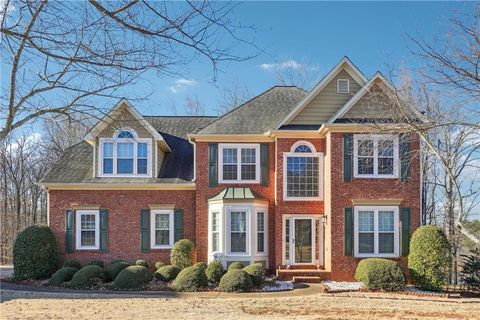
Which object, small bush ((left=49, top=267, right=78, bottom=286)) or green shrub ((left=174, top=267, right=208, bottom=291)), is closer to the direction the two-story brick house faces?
the green shrub

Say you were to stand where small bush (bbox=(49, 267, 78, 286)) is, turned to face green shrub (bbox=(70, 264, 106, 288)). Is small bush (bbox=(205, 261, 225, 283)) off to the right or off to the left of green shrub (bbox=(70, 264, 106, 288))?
left

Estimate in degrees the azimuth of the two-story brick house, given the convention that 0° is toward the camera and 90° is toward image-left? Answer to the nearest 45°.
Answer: approximately 0°

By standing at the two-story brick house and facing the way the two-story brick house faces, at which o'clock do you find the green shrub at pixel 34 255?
The green shrub is roughly at 3 o'clock from the two-story brick house.

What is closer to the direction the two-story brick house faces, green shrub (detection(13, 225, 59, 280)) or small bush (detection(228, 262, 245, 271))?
the small bush

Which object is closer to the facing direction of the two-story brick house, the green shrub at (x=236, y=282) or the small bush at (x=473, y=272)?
the green shrub

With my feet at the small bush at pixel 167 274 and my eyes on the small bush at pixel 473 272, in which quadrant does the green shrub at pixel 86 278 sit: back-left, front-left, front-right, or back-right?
back-right

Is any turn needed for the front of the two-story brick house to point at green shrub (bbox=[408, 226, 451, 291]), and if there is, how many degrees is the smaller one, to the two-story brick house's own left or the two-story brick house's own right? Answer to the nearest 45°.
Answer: approximately 45° to the two-story brick house's own left
